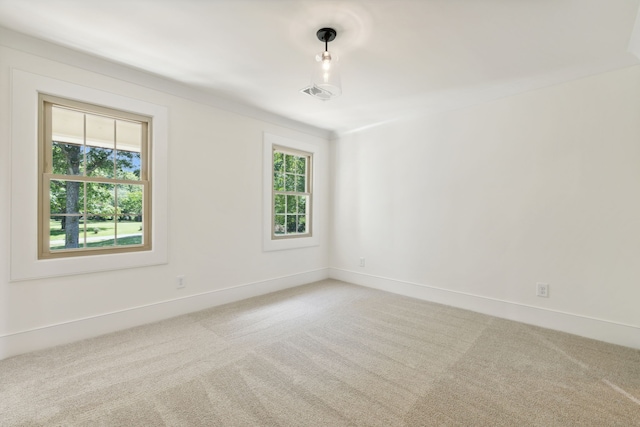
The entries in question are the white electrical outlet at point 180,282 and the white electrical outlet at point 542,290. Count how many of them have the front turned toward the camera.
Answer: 2

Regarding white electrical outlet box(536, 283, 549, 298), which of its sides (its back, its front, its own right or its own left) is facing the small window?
right

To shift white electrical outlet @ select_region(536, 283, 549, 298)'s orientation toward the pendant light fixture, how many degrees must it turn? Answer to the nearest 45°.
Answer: approximately 45° to its right

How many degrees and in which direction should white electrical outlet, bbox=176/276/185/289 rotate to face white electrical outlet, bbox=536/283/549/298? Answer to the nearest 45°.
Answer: approximately 45° to its left

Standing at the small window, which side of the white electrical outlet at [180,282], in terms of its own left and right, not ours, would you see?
left

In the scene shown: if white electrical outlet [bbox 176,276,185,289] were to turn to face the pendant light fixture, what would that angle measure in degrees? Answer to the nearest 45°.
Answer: approximately 45° to its left

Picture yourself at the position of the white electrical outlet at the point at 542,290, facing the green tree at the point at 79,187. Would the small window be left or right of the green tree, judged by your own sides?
right

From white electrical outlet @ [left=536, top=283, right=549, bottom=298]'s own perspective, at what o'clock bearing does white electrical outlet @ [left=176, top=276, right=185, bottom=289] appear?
white electrical outlet @ [left=176, top=276, right=185, bottom=289] is roughly at 2 o'clock from white electrical outlet @ [left=536, top=283, right=549, bottom=298].
